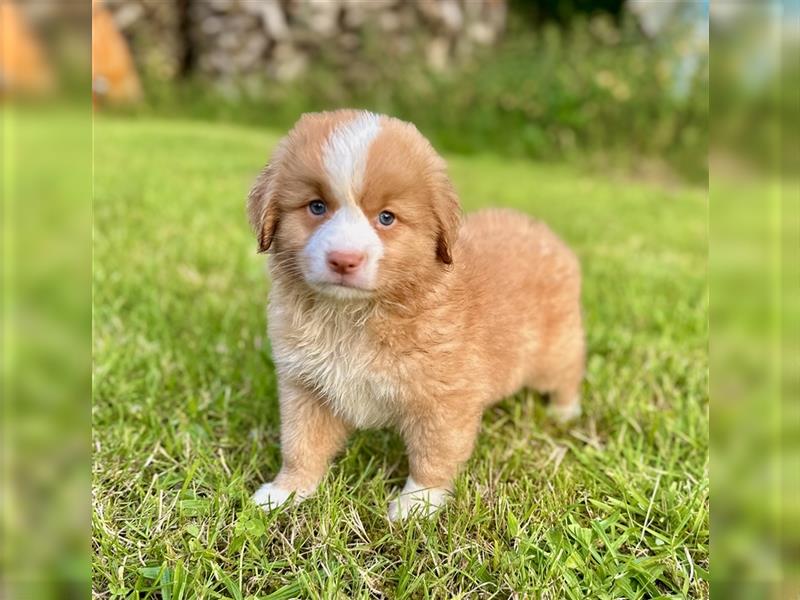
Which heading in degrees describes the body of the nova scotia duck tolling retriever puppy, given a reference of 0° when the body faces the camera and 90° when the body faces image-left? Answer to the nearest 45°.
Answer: approximately 45°
